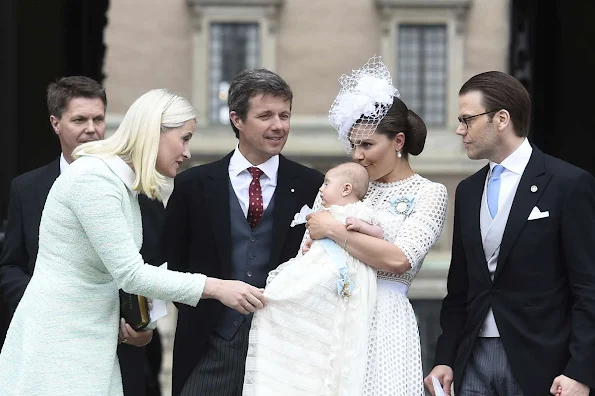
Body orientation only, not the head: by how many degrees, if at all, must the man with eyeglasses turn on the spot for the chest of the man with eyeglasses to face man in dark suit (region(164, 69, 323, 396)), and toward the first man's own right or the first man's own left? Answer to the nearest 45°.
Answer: approximately 45° to the first man's own right

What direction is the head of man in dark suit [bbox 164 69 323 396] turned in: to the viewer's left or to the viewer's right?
to the viewer's right

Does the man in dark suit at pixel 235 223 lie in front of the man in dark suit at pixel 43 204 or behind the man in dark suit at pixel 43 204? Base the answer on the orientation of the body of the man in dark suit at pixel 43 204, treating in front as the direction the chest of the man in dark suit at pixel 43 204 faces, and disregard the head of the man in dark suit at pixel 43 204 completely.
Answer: in front

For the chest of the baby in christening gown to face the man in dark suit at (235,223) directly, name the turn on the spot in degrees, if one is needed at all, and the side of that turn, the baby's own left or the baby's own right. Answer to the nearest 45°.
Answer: approximately 45° to the baby's own right

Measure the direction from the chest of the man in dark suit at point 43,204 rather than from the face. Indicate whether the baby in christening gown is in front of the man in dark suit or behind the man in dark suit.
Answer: in front

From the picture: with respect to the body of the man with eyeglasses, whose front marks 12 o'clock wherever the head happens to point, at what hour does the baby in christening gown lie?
The baby in christening gown is roughly at 1 o'clock from the man with eyeglasses.

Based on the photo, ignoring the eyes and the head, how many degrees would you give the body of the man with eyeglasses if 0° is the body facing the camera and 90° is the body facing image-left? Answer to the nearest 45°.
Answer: approximately 45°
